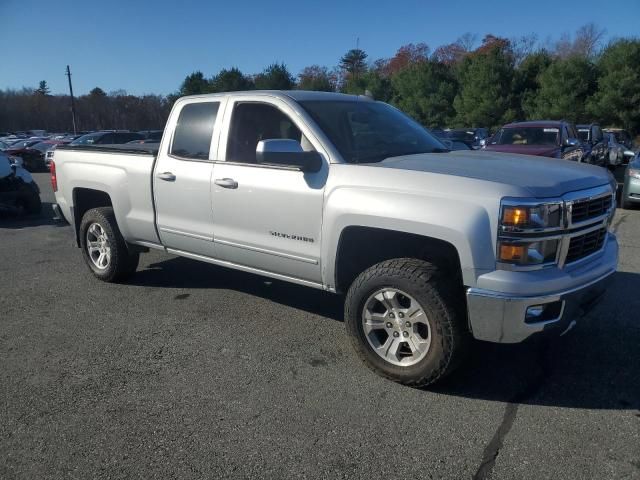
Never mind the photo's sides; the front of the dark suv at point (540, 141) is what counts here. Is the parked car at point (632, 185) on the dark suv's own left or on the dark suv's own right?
on the dark suv's own left

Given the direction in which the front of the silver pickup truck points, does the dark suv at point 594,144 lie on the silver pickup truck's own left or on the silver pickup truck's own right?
on the silver pickup truck's own left

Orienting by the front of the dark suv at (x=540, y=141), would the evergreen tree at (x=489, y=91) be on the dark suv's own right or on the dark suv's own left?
on the dark suv's own right

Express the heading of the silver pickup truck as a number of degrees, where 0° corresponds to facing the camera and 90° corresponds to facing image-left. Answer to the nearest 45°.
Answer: approximately 315°

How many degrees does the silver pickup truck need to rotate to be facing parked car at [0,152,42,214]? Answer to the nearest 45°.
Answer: approximately 180°

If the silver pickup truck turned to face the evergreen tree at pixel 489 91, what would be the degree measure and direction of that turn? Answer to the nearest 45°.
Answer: approximately 135° to its left

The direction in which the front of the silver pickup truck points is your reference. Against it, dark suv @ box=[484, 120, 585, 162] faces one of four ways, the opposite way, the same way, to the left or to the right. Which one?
to the right

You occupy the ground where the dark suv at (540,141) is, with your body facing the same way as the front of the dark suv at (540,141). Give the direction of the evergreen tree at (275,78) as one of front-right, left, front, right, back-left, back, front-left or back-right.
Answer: right

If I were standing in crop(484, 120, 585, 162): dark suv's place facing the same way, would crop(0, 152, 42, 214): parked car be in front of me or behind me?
in front
